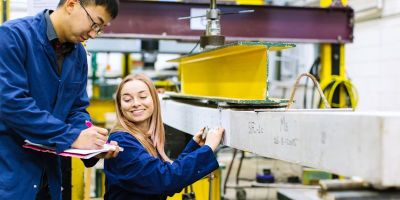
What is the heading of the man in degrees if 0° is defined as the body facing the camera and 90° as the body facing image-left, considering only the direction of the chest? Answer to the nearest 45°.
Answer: approximately 315°

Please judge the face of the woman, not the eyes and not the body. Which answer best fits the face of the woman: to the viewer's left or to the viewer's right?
to the viewer's left
